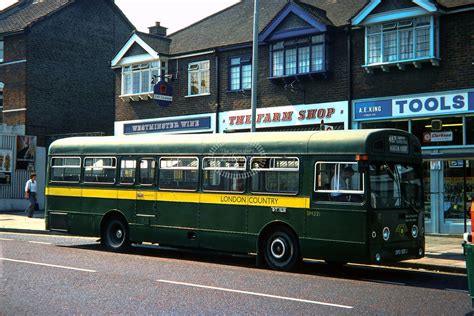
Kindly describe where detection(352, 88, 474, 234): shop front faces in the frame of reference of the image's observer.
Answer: facing the viewer and to the left of the viewer

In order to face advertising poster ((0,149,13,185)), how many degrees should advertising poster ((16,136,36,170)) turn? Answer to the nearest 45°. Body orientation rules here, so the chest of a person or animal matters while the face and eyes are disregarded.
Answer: approximately 45° to its right

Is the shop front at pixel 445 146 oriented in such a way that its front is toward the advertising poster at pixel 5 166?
no

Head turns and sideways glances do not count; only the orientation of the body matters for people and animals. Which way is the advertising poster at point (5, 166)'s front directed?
toward the camera

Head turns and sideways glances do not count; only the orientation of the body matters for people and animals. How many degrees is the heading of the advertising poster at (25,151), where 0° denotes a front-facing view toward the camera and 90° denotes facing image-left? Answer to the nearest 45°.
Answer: approximately 0°

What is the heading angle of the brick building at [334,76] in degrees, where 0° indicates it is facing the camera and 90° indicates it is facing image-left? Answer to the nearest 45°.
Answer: approximately 45°

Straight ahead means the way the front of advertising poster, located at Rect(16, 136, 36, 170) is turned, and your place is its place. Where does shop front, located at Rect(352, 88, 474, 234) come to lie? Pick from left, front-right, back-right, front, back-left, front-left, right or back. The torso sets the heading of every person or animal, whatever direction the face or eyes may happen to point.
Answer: front-left

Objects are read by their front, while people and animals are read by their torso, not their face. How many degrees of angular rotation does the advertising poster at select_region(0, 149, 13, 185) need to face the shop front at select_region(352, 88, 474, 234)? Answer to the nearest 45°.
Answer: approximately 45° to its left

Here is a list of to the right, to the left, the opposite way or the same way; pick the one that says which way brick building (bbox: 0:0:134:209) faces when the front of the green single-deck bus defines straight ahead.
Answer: to the right

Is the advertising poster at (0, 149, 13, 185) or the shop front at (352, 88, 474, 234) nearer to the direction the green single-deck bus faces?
the shop front

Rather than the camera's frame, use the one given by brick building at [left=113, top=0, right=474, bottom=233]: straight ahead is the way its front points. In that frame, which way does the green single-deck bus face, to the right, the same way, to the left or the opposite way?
to the left

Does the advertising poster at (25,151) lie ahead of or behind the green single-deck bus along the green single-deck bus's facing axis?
behind

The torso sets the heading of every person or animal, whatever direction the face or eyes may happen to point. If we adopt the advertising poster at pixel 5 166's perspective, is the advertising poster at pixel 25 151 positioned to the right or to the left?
on its left

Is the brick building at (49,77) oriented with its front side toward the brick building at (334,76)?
no

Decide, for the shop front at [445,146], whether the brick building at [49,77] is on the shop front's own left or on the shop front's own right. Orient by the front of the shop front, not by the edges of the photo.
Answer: on the shop front's own right

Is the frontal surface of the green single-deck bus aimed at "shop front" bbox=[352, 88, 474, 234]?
no

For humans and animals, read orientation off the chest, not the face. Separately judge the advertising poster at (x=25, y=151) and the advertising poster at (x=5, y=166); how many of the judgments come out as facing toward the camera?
2

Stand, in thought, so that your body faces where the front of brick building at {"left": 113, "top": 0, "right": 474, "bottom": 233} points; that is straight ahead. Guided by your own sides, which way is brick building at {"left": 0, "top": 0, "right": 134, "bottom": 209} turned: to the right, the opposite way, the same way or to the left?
the same way

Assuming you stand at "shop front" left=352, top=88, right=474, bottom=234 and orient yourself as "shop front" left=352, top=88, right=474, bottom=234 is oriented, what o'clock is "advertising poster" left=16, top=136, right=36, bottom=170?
The advertising poster is roughly at 2 o'clock from the shop front.

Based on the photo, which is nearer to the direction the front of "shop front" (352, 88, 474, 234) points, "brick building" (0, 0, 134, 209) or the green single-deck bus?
the green single-deck bus
